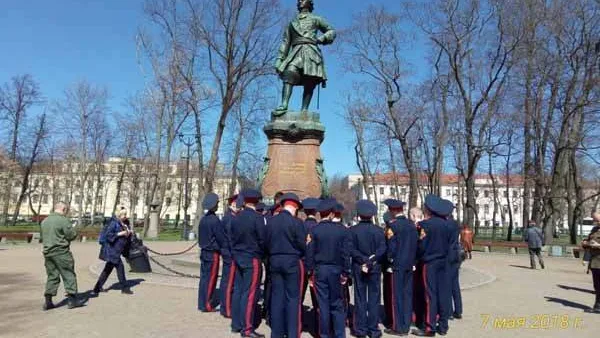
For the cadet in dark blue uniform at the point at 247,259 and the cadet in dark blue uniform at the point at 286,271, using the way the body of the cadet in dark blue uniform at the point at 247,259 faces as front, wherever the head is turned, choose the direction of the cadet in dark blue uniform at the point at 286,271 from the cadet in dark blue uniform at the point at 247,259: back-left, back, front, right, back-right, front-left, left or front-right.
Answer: right

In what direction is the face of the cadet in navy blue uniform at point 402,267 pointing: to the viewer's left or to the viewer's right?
to the viewer's left

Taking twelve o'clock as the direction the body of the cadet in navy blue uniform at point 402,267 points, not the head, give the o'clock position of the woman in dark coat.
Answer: The woman in dark coat is roughly at 11 o'clock from the cadet in navy blue uniform.

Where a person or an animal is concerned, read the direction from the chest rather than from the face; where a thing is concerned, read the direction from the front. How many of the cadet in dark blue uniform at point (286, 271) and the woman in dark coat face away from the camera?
1

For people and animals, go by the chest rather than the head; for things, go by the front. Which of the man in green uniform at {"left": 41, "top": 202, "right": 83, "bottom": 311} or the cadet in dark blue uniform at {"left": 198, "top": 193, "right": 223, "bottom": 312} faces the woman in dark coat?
the man in green uniform

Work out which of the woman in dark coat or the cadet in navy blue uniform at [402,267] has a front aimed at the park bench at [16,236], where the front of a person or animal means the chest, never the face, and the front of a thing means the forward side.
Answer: the cadet in navy blue uniform

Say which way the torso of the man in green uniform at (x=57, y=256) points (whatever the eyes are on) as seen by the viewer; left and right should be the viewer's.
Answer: facing away from the viewer and to the right of the viewer

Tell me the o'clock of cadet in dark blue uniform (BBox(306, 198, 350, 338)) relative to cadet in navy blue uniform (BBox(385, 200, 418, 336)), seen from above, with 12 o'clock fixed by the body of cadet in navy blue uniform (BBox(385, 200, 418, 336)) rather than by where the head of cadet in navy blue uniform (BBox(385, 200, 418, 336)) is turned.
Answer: cadet in dark blue uniform (BBox(306, 198, 350, 338)) is roughly at 9 o'clock from cadet in navy blue uniform (BBox(385, 200, 418, 336)).

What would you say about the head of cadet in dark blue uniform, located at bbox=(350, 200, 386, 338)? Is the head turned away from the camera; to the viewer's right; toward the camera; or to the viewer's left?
away from the camera

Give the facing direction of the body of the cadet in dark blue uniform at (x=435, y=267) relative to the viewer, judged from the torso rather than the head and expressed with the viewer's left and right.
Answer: facing away from the viewer and to the left of the viewer

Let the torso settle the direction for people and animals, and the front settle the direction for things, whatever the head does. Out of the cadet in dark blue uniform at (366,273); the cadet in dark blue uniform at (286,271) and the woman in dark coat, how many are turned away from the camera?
2

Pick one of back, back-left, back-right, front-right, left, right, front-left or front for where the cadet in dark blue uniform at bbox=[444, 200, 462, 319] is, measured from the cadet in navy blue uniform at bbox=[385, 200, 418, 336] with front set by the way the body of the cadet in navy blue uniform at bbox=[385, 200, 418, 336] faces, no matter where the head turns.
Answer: right

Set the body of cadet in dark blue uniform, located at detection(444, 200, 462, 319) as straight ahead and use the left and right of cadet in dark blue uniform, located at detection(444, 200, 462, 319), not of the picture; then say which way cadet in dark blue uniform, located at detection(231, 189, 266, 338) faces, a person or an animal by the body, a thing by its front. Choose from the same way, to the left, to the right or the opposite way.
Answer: to the right

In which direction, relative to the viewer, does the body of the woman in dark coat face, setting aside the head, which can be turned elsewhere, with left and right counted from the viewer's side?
facing to the right of the viewer

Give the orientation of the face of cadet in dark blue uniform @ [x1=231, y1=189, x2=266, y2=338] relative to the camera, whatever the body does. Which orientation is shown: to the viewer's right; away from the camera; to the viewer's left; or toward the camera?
away from the camera

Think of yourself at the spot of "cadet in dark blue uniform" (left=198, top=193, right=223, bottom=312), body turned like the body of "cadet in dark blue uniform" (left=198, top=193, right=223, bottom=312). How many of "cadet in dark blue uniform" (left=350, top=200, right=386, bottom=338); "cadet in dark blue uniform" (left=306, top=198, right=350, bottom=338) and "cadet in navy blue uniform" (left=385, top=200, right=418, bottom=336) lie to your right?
3
